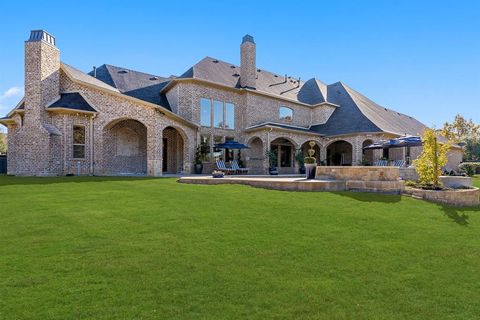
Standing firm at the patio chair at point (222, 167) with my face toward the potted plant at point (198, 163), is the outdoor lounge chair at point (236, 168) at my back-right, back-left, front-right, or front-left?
back-right

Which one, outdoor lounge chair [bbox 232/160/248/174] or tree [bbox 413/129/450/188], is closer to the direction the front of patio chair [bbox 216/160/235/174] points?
the tree

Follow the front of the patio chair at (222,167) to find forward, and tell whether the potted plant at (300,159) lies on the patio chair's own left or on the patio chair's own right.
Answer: on the patio chair's own left

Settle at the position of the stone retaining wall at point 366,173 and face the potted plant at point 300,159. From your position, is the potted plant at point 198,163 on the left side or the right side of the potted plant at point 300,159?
left

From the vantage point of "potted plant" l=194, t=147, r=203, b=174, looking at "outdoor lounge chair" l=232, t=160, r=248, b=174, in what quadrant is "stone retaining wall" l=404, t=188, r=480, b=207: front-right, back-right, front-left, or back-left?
front-right

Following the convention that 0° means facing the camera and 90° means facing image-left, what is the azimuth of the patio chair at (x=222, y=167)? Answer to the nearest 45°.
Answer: approximately 315°

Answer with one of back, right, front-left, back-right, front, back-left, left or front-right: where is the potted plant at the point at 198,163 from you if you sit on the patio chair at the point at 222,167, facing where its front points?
back-right
